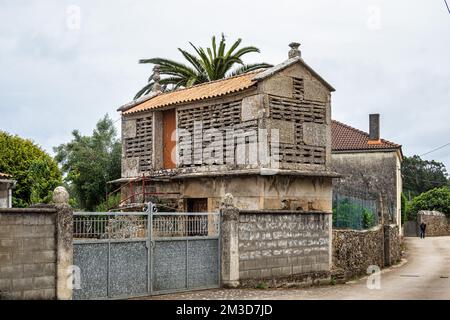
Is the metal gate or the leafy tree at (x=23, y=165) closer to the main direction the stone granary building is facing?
the metal gate

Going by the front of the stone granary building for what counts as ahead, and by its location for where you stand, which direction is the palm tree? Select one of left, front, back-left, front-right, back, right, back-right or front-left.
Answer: back-right

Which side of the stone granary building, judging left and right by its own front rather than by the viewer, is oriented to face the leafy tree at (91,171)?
right

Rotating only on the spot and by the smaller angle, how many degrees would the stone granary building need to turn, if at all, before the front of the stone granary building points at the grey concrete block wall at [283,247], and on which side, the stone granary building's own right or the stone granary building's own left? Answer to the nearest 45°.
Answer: approximately 45° to the stone granary building's own left

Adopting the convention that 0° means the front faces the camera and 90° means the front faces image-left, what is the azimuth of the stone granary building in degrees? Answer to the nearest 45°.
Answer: approximately 45°

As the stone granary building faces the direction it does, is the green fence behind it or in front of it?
behind

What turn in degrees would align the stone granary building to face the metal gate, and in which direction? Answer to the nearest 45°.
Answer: approximately 45° to its left

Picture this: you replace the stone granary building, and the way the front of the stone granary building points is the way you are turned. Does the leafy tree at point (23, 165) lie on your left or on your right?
on your right
